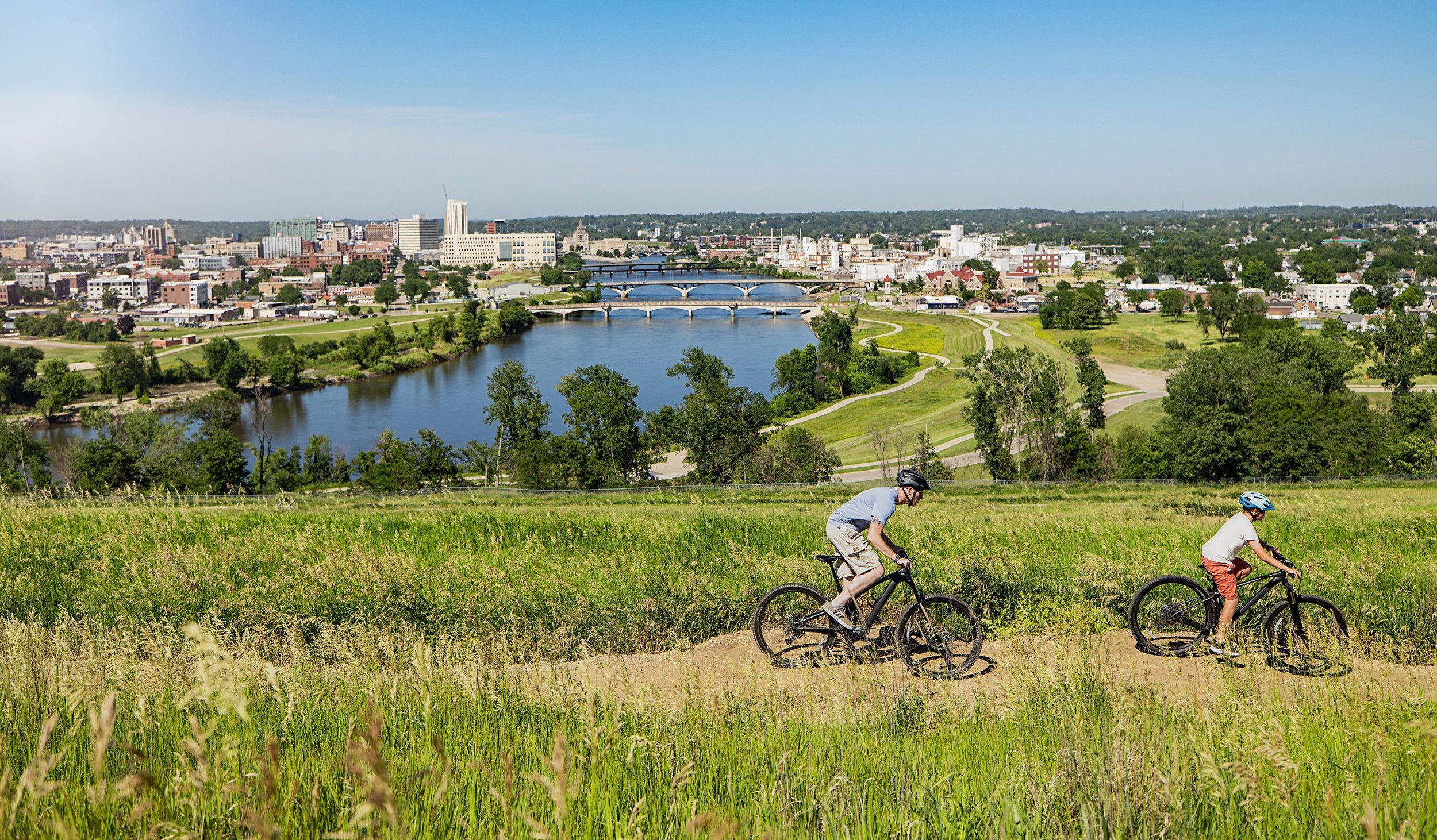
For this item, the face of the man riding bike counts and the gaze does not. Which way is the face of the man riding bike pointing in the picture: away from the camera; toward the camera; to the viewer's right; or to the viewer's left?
to the viewer's right

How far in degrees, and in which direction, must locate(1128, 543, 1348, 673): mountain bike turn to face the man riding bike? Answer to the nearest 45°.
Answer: approximately 135° to its right

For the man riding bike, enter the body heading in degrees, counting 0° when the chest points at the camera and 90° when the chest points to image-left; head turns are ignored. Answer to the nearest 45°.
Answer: approximately 270°

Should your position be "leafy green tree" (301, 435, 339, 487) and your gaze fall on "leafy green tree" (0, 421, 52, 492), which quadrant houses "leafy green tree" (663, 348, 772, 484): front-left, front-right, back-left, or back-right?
back-left

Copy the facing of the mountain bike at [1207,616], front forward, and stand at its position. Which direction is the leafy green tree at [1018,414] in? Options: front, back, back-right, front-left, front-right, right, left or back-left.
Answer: left

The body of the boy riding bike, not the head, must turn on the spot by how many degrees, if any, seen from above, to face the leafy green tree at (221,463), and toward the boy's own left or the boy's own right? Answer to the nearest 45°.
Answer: approximately 135° to the boy's own left

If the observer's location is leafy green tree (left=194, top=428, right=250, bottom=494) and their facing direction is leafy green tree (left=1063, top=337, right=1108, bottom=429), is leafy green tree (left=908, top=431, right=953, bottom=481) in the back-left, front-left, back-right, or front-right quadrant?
front-right

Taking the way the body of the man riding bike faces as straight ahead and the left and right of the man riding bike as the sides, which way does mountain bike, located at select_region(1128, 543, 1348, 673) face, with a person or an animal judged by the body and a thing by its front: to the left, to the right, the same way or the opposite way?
the same way

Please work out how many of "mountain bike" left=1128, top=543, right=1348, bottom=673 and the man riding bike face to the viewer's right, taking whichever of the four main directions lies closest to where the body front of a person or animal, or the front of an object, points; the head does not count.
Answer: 2

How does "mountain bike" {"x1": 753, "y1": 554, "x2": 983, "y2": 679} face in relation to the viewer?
to the viewer's right

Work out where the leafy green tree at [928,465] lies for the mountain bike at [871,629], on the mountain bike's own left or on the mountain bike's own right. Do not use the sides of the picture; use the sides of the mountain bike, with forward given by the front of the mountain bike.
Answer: on the mountain bike's own left

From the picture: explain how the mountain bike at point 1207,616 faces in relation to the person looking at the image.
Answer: facing to the right of the viewer

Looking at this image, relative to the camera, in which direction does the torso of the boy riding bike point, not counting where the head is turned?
to the viewer's right

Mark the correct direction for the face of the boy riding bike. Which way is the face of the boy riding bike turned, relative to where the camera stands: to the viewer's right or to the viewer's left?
to the viewer's right
